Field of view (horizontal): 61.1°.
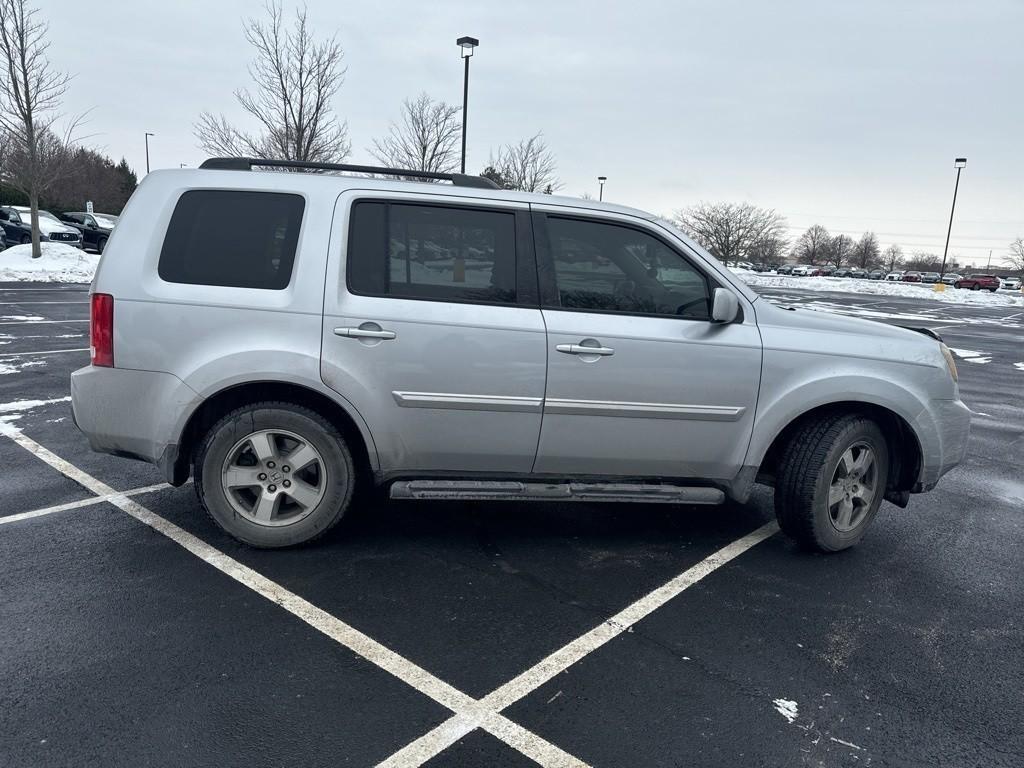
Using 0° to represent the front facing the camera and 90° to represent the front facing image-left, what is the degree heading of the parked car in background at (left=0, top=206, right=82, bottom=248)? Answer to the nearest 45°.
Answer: approximately 315°

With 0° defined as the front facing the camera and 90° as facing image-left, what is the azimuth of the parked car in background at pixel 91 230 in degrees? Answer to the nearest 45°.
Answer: approximately 315°

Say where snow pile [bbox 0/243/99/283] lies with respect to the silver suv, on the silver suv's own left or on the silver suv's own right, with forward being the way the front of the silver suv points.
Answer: on the silver suv's own left

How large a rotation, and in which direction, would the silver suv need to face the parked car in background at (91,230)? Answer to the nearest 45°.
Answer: approximately 135° to its left

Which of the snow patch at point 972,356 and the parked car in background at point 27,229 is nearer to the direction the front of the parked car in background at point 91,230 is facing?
the snow patch

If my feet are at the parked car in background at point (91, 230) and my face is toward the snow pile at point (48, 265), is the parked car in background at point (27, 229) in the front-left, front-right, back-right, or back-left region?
front-right

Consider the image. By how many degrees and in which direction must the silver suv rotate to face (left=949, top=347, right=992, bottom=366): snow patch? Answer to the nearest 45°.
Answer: approximately 45° to its left

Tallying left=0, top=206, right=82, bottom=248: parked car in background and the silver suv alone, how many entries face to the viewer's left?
0

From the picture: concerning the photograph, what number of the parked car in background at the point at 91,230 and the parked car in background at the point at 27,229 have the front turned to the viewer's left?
0

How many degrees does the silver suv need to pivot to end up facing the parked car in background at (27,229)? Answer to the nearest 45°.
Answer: approximately 135° to its left

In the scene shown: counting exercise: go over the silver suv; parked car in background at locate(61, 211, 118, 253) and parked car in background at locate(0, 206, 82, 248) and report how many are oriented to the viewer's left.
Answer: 0

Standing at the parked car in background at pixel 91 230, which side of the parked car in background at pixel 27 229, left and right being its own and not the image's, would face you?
left

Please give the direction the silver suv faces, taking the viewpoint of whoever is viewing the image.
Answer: facing to the right of the viewer
